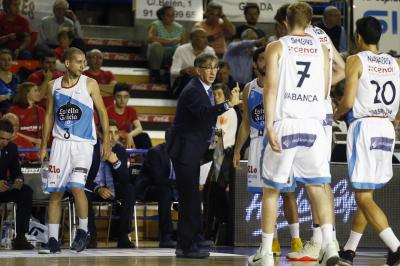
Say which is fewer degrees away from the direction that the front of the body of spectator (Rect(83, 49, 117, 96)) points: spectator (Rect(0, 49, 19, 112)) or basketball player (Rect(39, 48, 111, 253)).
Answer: the basketball player

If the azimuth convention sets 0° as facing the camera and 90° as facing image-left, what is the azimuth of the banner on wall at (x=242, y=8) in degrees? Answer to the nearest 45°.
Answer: approximately 0°

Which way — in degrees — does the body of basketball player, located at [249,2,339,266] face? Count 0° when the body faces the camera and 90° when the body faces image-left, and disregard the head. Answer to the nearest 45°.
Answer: approximately 180°

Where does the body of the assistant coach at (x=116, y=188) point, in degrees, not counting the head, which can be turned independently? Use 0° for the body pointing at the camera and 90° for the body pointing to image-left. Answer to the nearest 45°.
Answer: approximately 45°

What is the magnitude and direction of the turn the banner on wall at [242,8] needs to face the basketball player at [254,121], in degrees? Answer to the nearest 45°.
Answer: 0° — it already faces them

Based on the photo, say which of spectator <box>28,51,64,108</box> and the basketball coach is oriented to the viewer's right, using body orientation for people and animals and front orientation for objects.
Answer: the basketball coach

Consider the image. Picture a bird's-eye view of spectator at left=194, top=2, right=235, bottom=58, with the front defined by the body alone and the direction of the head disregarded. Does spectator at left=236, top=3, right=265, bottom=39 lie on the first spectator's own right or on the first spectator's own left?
on the first spectator's own left
